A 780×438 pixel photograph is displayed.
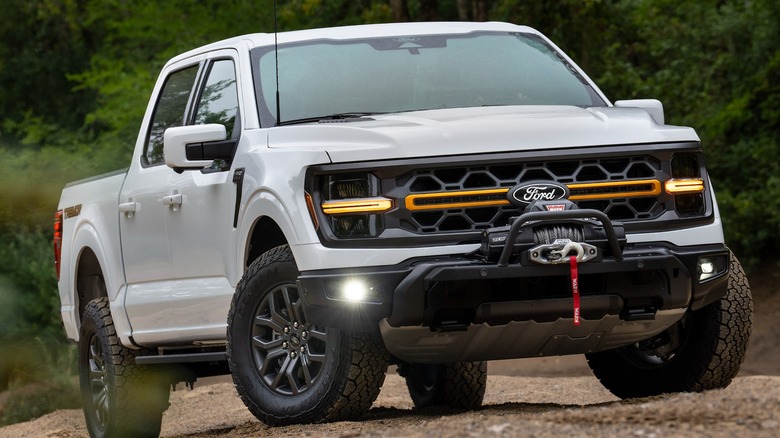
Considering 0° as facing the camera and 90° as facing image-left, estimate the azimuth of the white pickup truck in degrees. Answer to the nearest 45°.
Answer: approximately 315°
